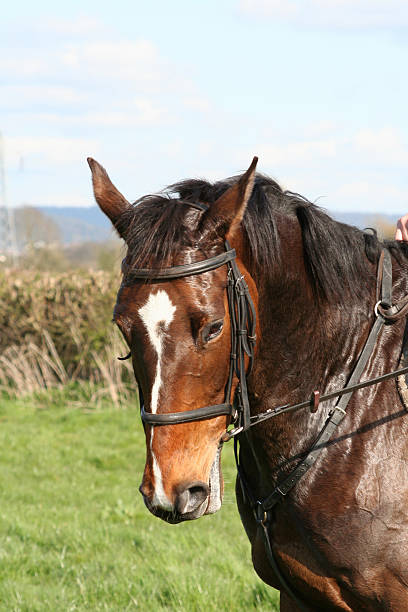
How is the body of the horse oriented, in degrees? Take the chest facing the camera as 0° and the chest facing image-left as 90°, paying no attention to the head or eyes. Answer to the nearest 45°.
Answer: approximately 45°
